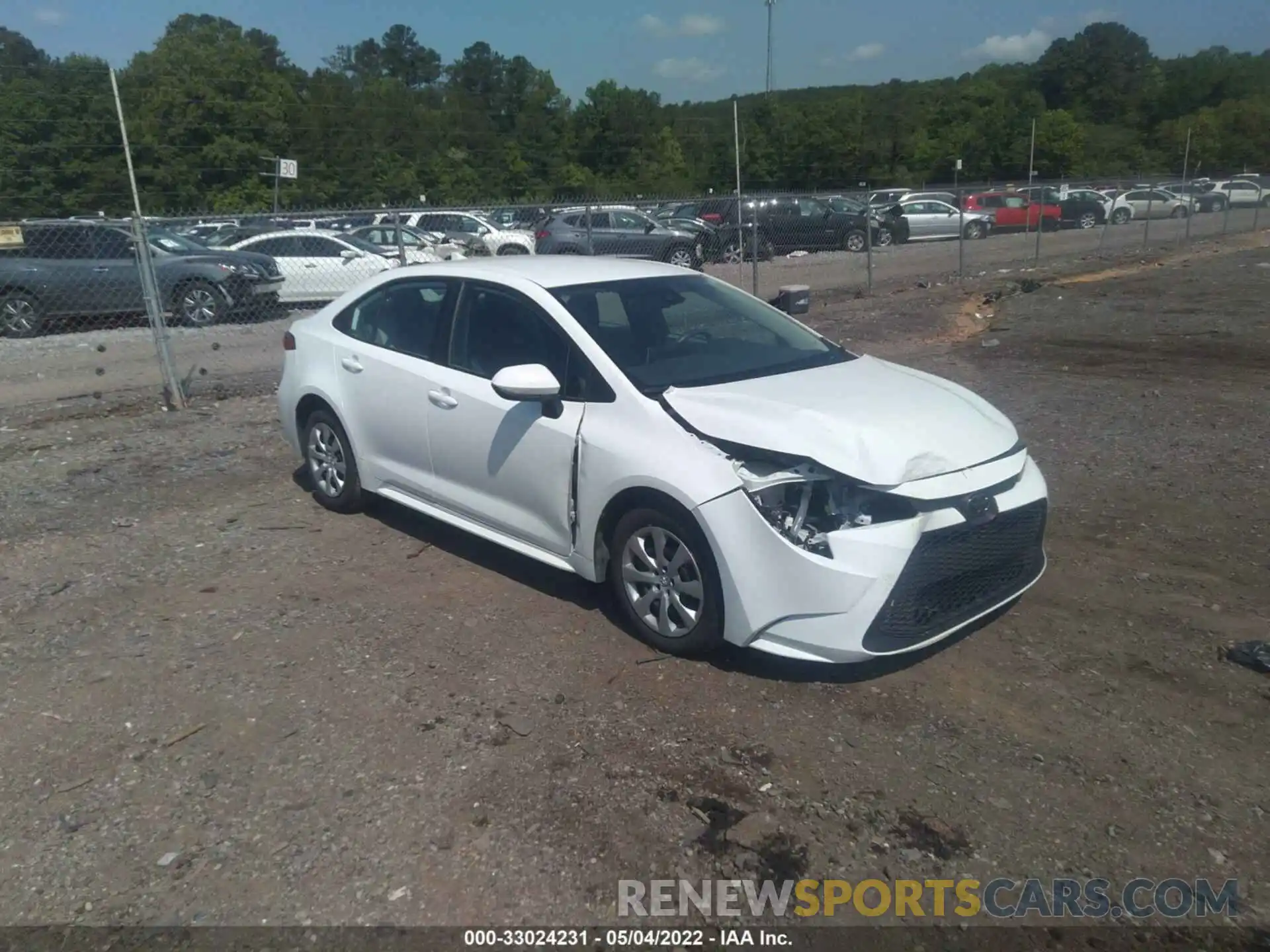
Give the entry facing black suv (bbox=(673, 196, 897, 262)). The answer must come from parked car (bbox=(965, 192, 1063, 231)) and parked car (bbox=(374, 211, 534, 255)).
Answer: parked car (bbox=(374, 211, 534, 255))

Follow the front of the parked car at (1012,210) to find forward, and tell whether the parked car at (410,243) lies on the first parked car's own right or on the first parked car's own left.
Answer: on the first parked car's own right

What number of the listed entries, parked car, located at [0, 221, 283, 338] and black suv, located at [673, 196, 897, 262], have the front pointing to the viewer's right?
2

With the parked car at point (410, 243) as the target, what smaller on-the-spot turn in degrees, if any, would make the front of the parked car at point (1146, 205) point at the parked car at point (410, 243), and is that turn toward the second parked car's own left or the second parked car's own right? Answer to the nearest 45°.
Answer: approximately 135° to the second parked car's own right

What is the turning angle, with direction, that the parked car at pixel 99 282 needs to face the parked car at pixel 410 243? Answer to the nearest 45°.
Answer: approximately 45° to its left

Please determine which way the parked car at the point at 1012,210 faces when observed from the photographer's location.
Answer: facing to the right of the viewer

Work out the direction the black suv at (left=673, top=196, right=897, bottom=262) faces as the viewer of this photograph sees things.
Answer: facing to the right of the viewer

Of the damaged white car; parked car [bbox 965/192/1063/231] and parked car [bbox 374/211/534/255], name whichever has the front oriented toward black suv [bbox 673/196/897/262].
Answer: parked car [bbox 374/211/534/255]

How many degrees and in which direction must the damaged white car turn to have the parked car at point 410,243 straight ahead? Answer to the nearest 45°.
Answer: approximately 135° to its left

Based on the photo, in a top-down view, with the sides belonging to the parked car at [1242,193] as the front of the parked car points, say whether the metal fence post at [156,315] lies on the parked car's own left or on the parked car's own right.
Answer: on the parked car's own right

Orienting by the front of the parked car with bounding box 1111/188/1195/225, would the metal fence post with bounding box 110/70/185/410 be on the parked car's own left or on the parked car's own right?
on the parked car's own right

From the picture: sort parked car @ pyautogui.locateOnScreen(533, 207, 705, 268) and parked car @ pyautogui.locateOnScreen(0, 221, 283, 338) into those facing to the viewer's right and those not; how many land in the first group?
2

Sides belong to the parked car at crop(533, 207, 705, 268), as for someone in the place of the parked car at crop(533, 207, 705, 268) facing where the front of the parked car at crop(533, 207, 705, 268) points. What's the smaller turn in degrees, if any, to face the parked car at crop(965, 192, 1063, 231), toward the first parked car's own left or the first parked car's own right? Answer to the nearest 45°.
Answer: approximately 45° to the first parked car's own left

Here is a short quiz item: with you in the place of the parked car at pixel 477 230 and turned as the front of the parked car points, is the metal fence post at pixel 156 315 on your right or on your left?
on your right

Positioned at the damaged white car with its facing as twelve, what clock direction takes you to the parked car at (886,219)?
The parked car is roughly at 8 o'clock from the damaged white car.

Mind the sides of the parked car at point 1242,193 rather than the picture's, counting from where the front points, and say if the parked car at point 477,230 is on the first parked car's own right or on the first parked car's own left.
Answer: on the first parked car's own right

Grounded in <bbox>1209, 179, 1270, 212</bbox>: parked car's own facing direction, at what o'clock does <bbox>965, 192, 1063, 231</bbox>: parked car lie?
<bbox>965, 192, 1063, 231</bbox>: parked car is roughly at 5 o'clock from <bbox>1209, 179, 1270, 212</bbox>: parked car.
